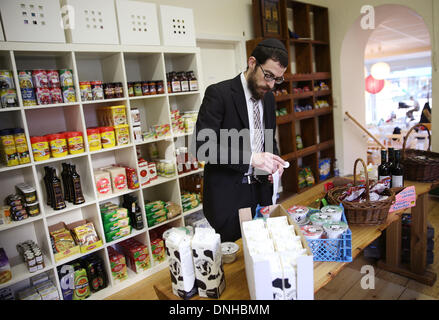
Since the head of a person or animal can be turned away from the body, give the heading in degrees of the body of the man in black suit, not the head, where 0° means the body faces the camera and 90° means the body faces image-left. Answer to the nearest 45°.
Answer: approximately 315°

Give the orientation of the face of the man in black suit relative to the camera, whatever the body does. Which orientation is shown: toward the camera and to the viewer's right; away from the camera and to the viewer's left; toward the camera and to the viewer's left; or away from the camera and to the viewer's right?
toward the camera and to the viewer's right

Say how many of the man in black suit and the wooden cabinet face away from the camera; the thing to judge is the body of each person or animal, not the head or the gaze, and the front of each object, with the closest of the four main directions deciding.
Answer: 0

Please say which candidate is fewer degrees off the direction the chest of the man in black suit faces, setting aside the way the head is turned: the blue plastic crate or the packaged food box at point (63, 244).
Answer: the blue plastic crate

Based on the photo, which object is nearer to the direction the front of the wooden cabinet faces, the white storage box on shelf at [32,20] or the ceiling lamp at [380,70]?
the white storage box on shelf

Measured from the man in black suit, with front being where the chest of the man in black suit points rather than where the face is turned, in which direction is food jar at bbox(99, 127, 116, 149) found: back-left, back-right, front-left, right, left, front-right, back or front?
back

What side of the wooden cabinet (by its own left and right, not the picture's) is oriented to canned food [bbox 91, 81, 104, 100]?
right

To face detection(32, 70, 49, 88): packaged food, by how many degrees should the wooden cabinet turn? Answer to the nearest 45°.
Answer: approximately 90° to its right

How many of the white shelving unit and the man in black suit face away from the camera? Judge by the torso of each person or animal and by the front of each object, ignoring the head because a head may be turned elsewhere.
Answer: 0

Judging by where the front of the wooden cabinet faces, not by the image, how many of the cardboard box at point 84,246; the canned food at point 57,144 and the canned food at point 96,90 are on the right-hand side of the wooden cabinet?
3

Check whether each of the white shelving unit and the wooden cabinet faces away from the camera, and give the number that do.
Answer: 0
